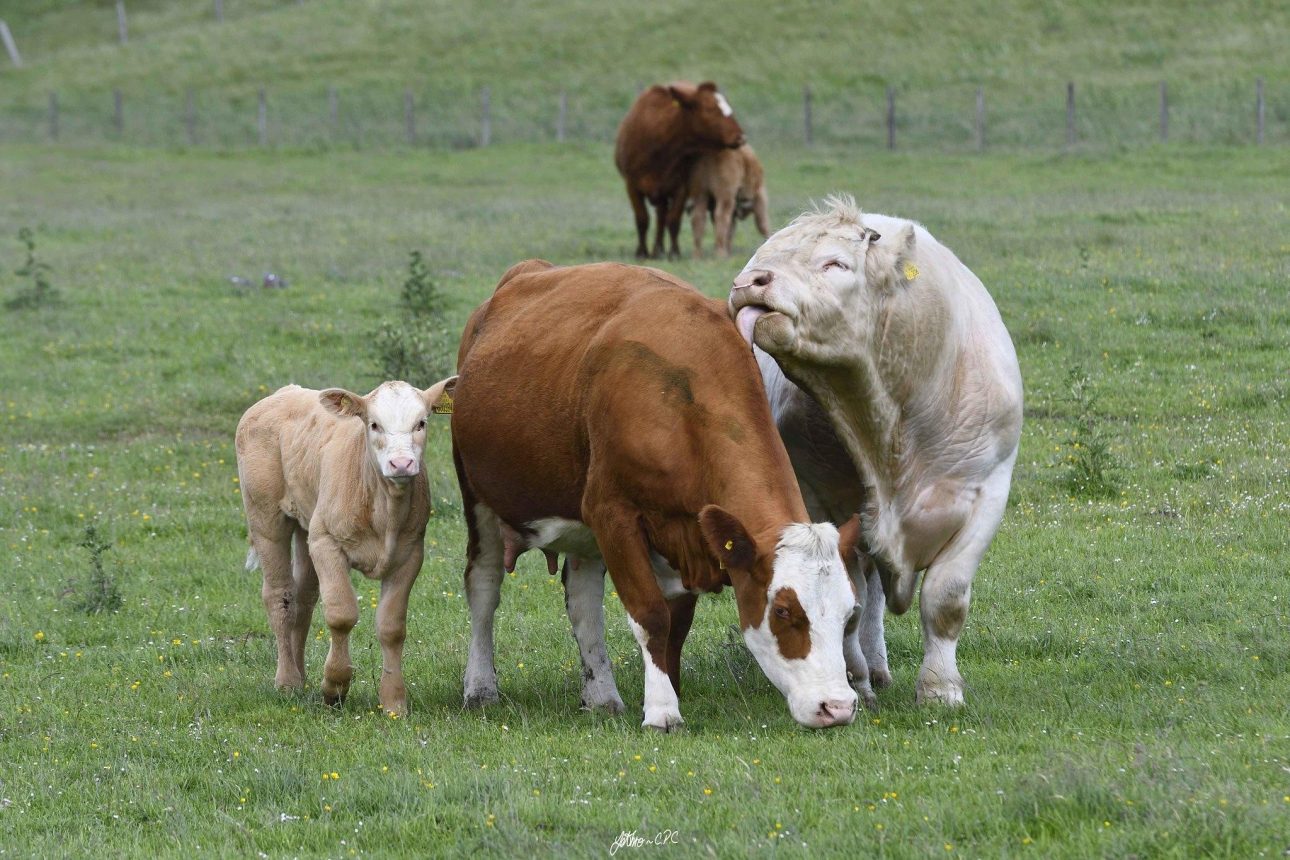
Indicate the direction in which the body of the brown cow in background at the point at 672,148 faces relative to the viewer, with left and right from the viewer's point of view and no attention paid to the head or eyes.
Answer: facing the viewer and to the right of the viewer

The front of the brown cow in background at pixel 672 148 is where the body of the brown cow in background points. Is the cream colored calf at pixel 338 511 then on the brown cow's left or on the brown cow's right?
on the brown cow's right

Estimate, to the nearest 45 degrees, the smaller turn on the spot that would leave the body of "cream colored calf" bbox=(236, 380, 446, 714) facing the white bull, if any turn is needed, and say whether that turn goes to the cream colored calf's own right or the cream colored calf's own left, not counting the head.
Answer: approximately 45° to the cream colored calf's own left

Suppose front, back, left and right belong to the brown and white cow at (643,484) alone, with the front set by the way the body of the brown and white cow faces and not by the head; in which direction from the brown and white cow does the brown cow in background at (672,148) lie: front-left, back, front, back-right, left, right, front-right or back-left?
back-left

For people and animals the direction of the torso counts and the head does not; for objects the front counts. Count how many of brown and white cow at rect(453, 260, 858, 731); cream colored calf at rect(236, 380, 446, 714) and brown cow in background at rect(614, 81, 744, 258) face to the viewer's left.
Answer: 0

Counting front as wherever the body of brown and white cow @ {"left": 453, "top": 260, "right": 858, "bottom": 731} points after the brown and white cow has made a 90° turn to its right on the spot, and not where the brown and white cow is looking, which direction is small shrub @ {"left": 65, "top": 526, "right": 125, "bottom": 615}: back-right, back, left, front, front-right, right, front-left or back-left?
right

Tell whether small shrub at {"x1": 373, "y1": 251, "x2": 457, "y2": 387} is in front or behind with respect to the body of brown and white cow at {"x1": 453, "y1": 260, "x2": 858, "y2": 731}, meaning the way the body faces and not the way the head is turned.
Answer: behind

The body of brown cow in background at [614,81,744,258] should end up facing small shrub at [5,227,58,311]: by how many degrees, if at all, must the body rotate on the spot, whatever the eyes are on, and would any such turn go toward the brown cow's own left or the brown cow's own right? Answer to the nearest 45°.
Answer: approximately 90° to the brown cow's own right

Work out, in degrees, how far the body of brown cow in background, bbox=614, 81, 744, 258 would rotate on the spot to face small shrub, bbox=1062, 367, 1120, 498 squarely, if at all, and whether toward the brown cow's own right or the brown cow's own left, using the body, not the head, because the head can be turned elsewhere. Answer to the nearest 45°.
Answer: approximately 45° to the brown cow's own right
